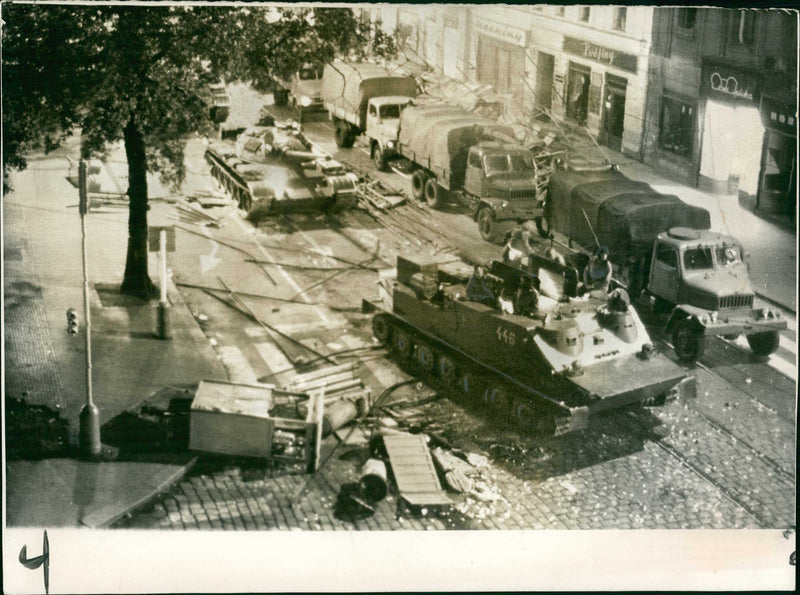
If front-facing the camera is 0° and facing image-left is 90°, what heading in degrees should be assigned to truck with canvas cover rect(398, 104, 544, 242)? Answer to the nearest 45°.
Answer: approximately 315°

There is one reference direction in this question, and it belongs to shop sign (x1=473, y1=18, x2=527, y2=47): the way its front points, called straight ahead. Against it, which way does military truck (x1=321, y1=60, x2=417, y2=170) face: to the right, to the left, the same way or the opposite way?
to the left

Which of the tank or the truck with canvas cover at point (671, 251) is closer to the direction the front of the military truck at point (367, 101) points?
the truck with canvas cover

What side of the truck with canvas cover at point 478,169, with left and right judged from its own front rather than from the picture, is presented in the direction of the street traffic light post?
right

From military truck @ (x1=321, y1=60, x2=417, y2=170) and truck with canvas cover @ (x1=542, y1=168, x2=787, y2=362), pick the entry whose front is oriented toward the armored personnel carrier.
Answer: the military truck
